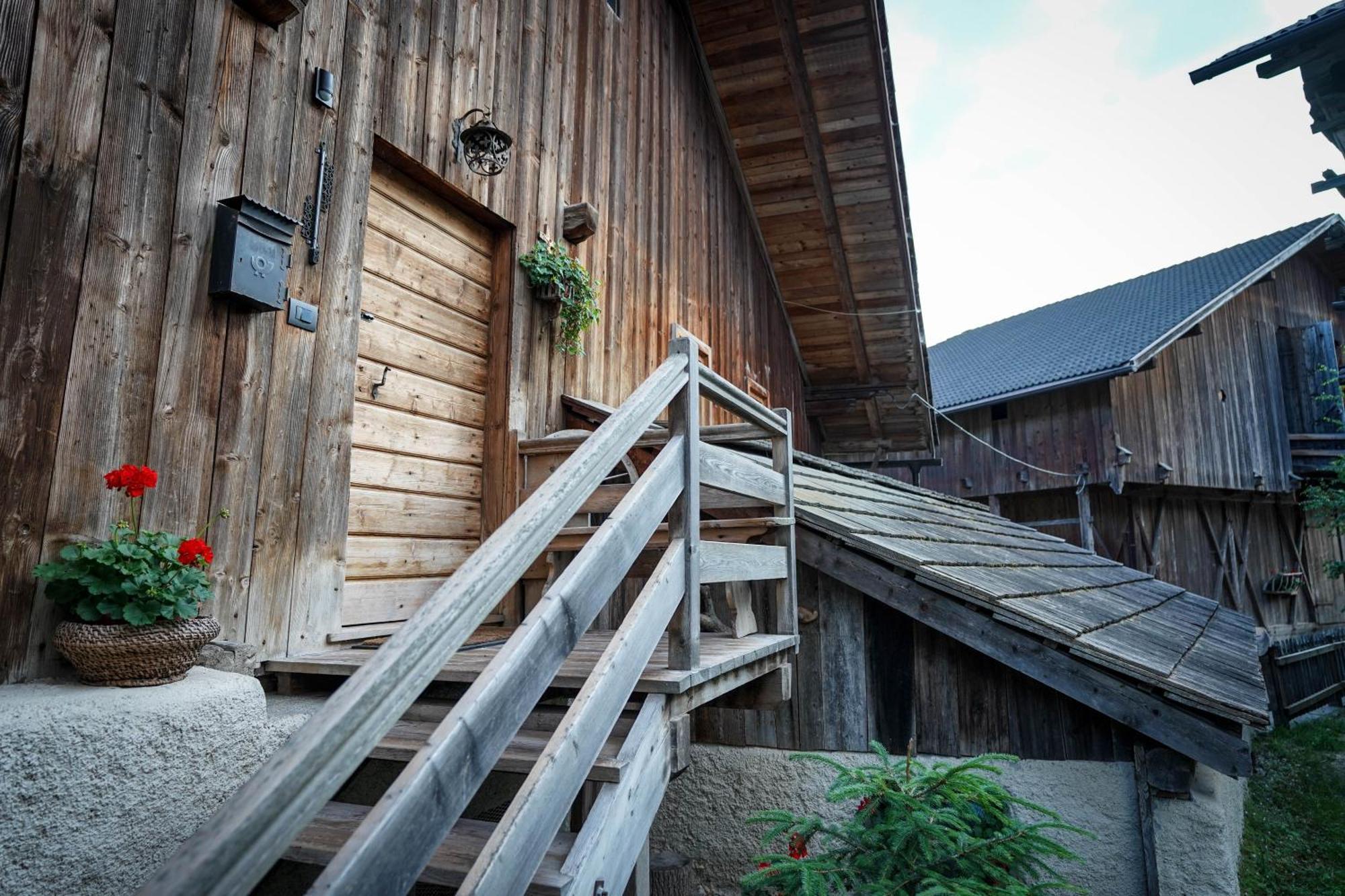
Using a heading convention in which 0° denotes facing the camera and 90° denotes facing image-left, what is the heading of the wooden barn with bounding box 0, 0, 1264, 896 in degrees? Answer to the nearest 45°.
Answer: approximately 315°

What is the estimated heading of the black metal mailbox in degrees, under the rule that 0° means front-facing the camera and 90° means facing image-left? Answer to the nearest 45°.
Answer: approximately 315°
